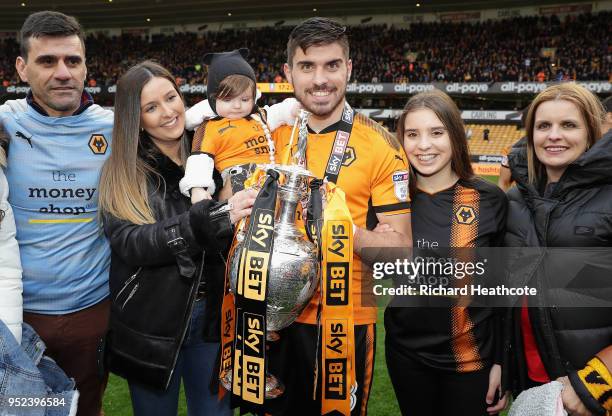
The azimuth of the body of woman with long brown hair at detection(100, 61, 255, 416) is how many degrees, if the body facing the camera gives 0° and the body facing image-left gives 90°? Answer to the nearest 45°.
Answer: approximately 315°

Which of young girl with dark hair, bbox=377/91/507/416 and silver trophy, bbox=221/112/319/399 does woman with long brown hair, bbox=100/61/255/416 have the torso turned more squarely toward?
the silver trophy

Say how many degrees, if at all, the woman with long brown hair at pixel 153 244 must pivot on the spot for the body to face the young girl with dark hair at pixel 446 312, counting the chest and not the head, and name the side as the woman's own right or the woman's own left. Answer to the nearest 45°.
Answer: approximately 45° to the woman's own left

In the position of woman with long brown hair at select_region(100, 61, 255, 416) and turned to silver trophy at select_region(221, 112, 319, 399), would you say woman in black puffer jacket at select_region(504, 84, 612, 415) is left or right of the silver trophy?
left
